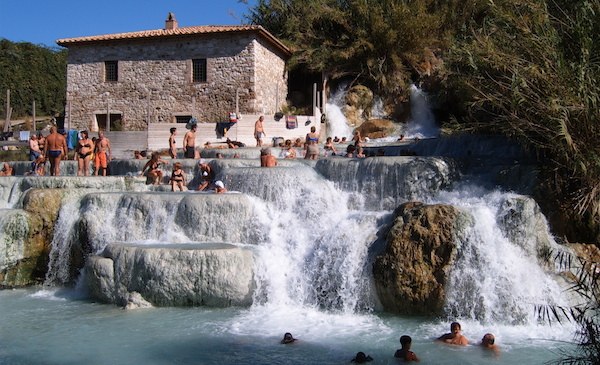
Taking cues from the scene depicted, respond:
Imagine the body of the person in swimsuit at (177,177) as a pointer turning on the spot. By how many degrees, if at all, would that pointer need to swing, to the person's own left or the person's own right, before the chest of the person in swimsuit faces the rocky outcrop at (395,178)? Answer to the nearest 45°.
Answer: approximately 45° to the person's own left

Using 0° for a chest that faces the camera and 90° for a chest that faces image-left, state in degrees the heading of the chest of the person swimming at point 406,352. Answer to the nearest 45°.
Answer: approximately 180°

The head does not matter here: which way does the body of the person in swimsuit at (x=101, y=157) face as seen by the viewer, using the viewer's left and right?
facing the viewer

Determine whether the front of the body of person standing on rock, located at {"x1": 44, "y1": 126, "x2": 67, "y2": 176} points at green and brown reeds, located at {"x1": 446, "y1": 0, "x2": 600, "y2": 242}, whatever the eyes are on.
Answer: no

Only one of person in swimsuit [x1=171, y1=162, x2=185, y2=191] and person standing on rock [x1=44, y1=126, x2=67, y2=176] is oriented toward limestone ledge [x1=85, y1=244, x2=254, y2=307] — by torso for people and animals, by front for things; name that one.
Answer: the person in swimsuit

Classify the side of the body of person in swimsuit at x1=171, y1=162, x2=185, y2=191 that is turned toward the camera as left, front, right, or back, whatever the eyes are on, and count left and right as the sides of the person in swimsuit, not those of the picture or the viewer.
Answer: front

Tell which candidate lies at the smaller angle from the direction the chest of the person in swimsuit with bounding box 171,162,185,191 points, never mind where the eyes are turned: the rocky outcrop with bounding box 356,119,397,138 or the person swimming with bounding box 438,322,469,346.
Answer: the person swimming

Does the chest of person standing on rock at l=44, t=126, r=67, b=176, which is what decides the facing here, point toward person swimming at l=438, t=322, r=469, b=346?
no

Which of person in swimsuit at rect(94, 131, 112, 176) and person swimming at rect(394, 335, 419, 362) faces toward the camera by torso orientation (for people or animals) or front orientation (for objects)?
the person in swimsuit

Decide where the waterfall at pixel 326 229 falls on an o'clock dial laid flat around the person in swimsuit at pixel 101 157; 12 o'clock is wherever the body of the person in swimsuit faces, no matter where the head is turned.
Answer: The waterfall is roughly at 11 o'clock from the person in swimsuit.

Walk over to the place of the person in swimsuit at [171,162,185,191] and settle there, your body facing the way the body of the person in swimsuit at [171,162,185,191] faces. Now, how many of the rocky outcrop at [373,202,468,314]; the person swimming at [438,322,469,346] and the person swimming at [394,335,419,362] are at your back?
0

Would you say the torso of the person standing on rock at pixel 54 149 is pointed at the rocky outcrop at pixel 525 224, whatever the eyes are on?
no

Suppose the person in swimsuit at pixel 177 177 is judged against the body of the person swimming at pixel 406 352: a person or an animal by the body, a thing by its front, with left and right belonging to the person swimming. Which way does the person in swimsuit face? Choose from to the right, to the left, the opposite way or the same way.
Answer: the opposite way
